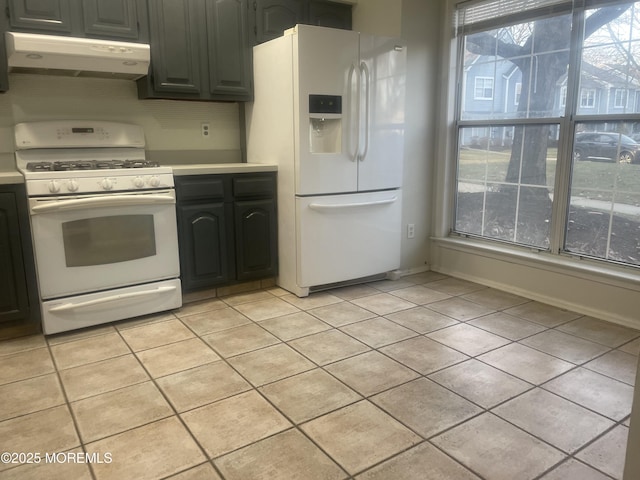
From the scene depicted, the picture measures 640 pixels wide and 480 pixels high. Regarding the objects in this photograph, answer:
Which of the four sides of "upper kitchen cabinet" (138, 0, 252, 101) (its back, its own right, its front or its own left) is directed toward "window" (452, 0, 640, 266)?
left

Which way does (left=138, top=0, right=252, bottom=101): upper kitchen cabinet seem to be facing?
toward the camera

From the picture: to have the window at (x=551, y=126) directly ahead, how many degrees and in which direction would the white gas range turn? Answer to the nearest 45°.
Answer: approximately 90° to its left

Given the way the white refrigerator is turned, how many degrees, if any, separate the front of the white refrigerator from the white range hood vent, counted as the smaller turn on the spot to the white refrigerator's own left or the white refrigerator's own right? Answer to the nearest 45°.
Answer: approximately 135° to the white refrigerator's own right

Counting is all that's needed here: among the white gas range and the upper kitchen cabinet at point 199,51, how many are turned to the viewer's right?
0

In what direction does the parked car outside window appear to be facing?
to the viewer's right

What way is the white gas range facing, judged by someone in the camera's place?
facing the viewer
